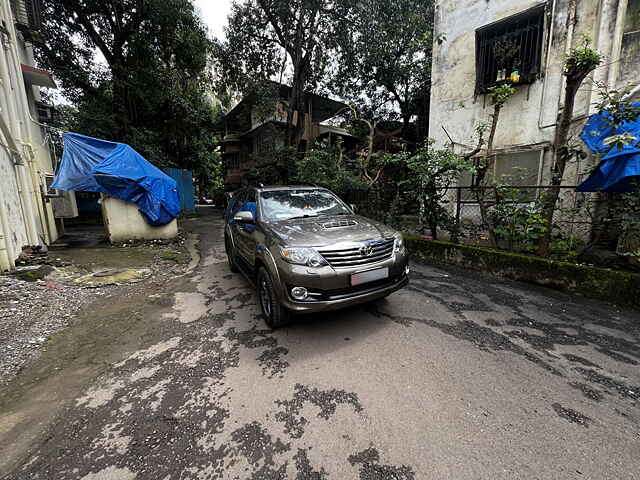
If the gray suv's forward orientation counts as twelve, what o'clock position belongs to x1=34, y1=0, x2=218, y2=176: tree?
The tree is roughly at 6 o'clock from the gray suv.

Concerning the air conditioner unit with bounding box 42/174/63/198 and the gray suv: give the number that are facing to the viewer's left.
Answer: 0

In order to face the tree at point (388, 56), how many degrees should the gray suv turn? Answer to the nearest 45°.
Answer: approximately 135° to its left

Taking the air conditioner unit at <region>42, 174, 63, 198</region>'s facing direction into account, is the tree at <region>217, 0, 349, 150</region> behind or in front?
in front

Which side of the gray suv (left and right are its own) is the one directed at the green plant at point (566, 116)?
left

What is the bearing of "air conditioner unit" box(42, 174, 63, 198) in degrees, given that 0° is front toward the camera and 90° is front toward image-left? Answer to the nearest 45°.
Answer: approximately 315°

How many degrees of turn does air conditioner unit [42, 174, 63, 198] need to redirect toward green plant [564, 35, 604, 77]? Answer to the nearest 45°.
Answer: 0° — it already faces it

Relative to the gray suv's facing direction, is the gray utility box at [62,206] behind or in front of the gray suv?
behind

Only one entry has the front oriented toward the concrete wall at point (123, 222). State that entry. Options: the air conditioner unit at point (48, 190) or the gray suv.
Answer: the air conditioner unit

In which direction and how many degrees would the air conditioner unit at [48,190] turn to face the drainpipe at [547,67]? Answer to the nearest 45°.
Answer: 0° — it already faces it

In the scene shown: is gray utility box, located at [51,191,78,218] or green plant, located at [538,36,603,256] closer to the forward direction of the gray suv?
the green plant

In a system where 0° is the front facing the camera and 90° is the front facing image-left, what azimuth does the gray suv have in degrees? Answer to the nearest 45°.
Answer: approximately 315°

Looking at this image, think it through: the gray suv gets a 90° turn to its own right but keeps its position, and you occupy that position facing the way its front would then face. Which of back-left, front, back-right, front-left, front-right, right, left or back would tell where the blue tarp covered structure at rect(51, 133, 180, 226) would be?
right

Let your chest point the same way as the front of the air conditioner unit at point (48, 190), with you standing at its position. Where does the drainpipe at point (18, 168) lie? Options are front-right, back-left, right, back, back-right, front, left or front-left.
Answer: front-right

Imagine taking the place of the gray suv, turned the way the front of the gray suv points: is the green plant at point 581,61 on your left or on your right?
on your left

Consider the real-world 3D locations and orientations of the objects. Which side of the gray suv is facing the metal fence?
left
